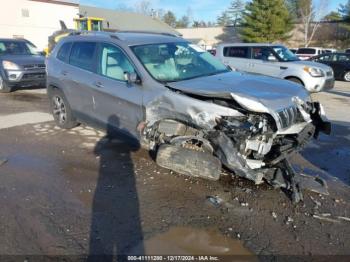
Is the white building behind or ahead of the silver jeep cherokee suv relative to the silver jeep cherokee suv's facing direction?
behind

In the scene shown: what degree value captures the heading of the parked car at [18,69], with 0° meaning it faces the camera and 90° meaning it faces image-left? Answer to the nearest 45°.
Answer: approximately 315°

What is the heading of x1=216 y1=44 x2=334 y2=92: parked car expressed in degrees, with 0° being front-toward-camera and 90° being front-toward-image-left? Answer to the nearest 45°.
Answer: approximately 315°

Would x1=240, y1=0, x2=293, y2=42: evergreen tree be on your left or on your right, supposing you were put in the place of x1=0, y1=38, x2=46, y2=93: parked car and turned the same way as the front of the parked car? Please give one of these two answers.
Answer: on your left

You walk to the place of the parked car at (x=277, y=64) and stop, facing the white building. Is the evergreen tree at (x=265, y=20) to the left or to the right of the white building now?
right

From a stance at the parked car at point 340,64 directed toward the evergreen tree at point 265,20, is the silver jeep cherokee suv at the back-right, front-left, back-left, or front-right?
back-left

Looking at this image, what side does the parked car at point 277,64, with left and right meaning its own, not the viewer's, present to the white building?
back

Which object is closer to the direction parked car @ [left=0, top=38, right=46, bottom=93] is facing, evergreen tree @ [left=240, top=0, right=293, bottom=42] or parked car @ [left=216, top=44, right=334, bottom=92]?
the parked car

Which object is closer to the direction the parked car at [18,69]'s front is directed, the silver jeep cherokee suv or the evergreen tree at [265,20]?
the silver jeep cherokee suv

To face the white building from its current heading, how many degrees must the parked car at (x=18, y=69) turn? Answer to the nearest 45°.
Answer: approximately 135° to its left

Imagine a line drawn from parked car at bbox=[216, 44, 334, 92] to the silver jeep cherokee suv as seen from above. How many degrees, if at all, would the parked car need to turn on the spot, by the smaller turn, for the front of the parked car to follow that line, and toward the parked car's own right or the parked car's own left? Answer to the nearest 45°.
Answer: approximately 45° to the parked car's own right
